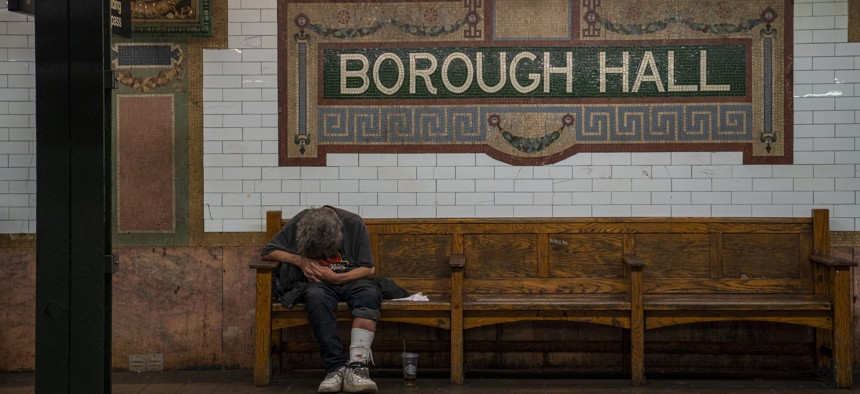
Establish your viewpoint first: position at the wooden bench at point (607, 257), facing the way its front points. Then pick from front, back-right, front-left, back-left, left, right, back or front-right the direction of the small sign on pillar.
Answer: front-right

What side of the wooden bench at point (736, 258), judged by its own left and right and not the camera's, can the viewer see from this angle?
front

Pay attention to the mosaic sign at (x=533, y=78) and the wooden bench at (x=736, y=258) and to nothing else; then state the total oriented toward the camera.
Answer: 2

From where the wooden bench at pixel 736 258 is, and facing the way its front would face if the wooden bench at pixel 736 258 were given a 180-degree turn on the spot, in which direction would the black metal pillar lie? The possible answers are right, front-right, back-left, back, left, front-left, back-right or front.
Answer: back-left

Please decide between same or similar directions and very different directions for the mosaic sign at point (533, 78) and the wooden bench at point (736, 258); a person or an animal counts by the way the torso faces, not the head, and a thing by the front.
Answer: same or similar directions

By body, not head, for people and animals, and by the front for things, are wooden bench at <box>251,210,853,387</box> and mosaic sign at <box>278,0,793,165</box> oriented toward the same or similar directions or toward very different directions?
same or similar directions

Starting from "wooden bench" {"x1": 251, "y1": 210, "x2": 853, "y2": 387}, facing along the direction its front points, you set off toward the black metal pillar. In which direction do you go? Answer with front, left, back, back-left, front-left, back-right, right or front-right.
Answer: front-right

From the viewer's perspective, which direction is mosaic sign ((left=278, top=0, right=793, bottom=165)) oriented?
toward the camera

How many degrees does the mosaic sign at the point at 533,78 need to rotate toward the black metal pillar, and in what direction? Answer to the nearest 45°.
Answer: approximately 45° to its right

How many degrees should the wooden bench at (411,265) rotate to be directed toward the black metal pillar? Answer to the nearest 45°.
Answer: approximately 45° to its right
